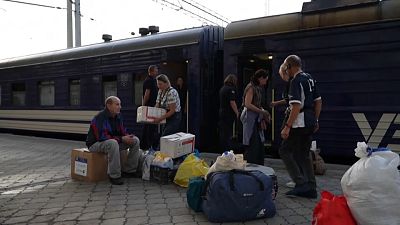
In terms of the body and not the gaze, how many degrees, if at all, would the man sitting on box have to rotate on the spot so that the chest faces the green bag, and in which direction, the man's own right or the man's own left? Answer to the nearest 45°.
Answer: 0° — they already face it

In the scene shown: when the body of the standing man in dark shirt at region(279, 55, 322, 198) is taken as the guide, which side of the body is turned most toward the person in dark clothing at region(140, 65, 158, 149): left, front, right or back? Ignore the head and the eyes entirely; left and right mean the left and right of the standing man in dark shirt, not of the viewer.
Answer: front

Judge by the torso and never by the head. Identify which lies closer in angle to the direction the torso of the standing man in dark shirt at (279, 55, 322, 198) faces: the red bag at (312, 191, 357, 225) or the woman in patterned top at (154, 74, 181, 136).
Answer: the woman in patterned top

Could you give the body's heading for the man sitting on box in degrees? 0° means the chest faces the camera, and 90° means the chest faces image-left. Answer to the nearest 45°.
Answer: approximately 315°

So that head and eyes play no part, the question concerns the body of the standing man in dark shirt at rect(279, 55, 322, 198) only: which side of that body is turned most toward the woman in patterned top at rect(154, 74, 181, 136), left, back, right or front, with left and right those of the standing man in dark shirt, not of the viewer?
front
